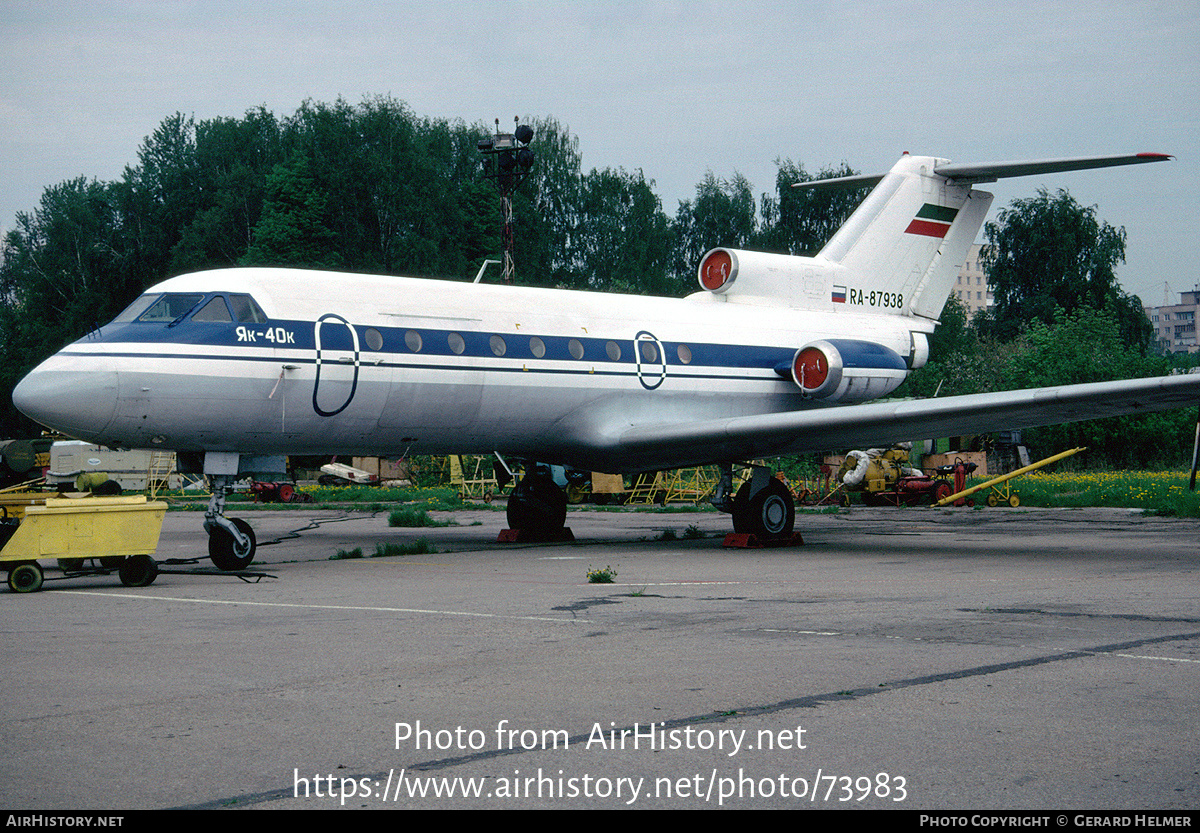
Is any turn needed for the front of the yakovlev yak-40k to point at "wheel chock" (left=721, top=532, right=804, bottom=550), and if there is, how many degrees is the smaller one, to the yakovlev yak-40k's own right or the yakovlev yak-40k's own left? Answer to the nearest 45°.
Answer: approximately 135° to the yakovlev yak-40k's own left

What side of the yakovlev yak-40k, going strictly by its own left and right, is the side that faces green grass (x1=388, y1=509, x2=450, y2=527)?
right

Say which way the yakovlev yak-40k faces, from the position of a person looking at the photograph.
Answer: facing the viewer and to the left of the viewer

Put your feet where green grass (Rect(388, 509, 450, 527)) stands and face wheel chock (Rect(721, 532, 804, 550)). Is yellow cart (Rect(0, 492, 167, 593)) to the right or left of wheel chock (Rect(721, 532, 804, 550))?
right

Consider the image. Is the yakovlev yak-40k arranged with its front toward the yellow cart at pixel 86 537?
yes

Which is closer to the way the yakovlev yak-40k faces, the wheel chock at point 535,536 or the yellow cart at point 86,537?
the yellow cart

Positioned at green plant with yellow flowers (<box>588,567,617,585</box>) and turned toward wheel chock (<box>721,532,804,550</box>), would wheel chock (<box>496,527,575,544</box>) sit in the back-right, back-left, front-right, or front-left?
front-left

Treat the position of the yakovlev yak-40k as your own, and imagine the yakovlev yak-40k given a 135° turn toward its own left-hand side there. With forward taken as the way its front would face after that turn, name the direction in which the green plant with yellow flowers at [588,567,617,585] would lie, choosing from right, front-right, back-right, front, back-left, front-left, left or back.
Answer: right
